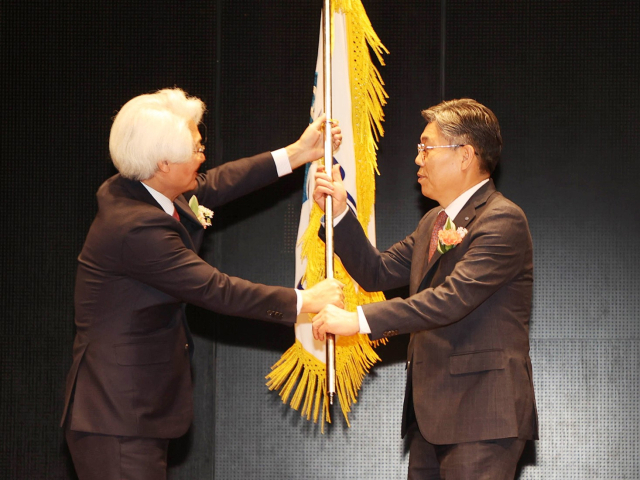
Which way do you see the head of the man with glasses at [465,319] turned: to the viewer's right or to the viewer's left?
to the viewer's left

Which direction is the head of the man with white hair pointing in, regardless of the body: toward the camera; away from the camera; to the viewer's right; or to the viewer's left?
to the viewer's right

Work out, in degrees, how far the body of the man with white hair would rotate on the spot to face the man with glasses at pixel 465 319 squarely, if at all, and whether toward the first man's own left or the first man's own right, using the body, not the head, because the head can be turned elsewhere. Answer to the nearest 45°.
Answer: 0° — they already face them

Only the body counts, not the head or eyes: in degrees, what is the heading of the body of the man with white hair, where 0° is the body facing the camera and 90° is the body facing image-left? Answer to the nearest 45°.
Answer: approximately 270°
